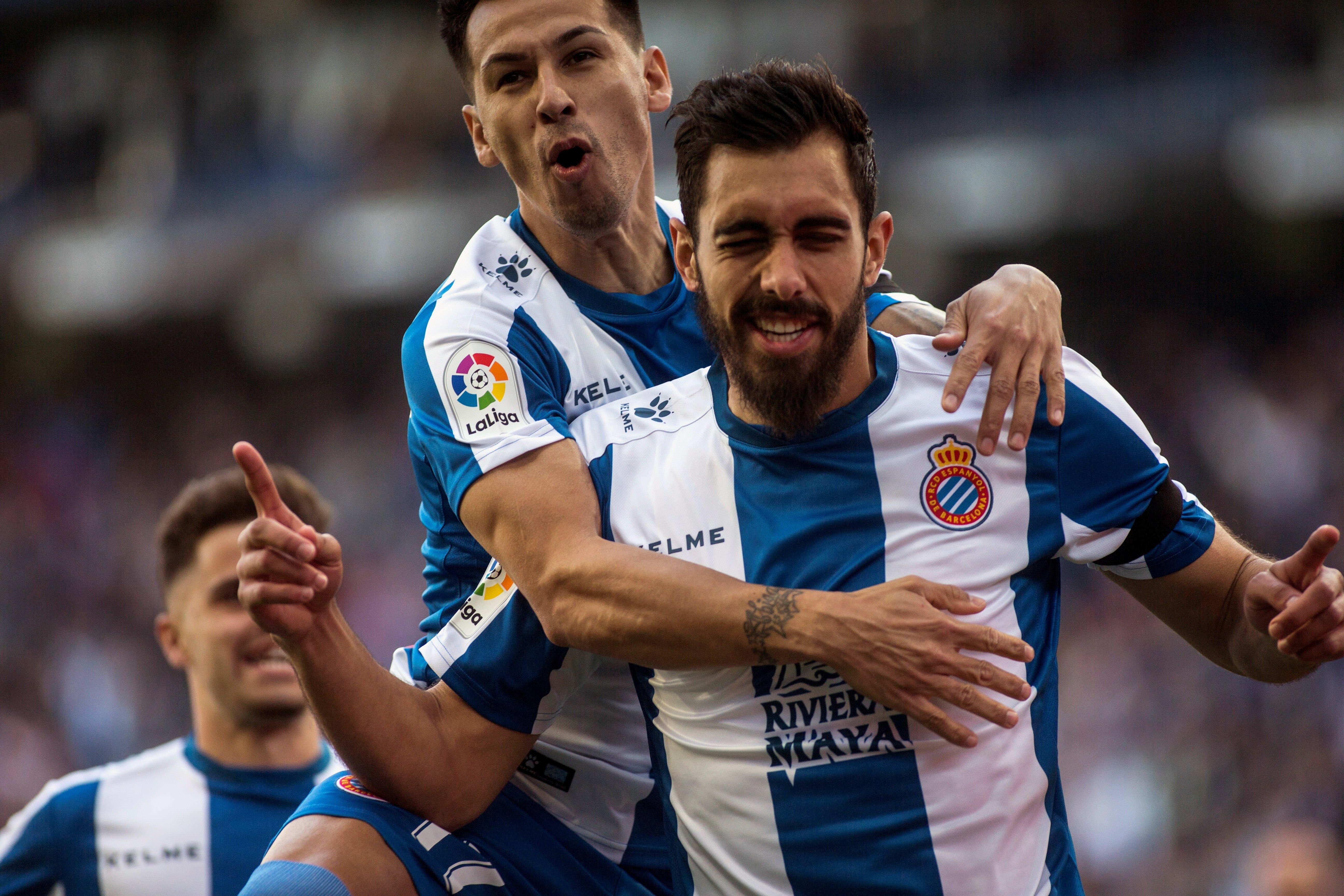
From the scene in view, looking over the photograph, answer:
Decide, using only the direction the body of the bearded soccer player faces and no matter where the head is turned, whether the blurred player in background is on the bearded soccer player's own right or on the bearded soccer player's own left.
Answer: on the bearded soccer player's own right

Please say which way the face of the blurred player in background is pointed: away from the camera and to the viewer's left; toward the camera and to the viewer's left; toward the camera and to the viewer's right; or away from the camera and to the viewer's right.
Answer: toward the camera and to the viewer's right

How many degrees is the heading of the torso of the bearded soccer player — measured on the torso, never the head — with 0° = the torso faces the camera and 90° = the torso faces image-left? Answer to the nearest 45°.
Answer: approximately 0°

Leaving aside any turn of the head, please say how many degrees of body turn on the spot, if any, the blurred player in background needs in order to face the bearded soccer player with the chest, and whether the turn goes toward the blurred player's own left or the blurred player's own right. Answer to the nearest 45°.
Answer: approximately 45° to the blurred player's own left

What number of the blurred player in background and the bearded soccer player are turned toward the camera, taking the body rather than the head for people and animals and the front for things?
2

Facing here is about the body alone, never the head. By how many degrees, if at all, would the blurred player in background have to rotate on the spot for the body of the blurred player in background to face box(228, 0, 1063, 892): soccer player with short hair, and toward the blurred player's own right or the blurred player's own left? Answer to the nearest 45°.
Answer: approximately 45° to the blurred player's own left

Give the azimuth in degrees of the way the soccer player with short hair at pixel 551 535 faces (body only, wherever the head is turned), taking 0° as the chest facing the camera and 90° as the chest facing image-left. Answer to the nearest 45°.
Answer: approximately 315°
